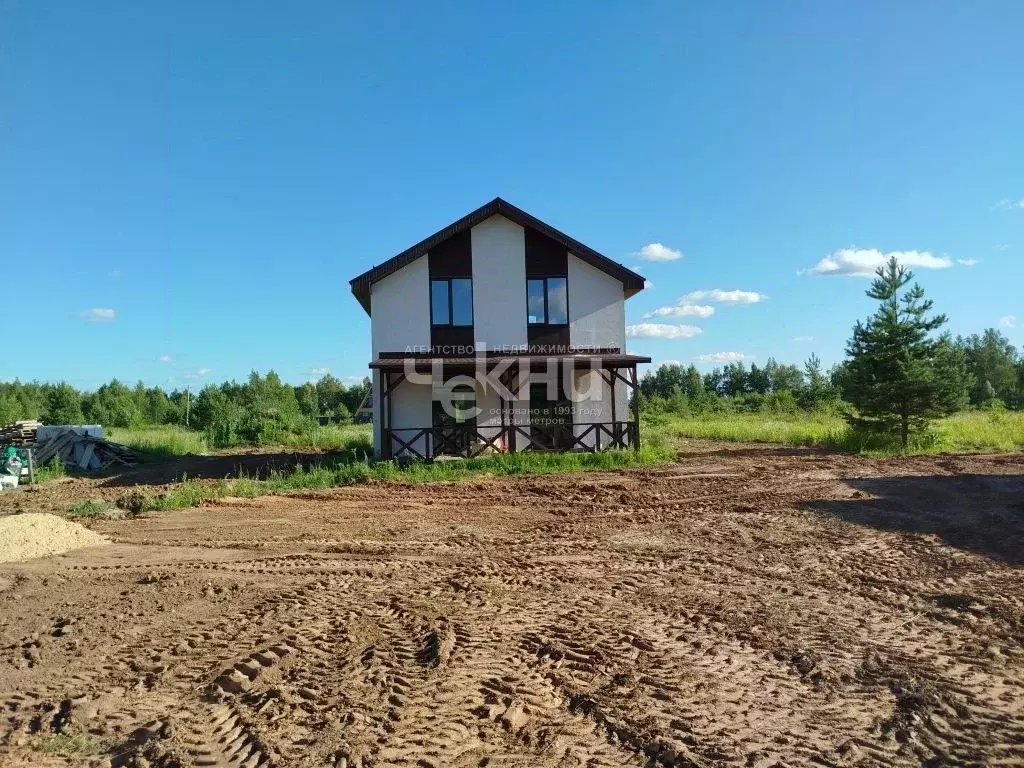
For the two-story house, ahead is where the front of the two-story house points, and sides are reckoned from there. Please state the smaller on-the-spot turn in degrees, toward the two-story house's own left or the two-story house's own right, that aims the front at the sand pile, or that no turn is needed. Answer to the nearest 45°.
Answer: approximately 45° to the two-story house's own right

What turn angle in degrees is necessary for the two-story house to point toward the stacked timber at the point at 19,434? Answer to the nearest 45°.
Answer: approximately 90° to its right

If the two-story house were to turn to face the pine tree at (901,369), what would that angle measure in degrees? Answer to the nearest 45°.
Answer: approximately 90° to its left

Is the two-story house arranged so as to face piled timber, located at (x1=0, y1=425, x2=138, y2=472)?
no

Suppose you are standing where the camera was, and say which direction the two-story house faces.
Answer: facing the viewer

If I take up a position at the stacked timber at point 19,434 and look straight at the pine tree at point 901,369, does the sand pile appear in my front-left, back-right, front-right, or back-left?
front-right

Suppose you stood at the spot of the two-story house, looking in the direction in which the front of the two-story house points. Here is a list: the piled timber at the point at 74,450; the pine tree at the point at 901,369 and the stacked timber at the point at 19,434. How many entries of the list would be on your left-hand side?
1
